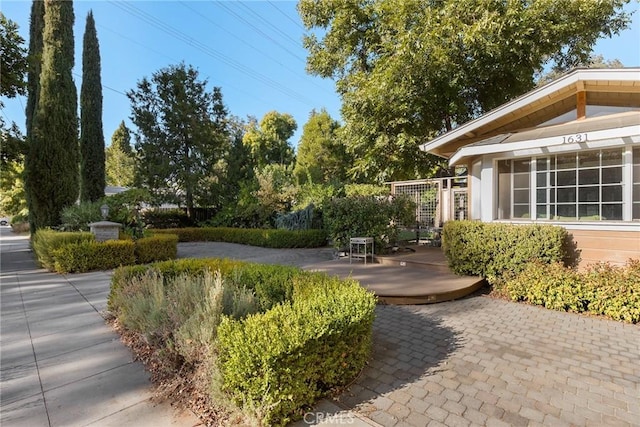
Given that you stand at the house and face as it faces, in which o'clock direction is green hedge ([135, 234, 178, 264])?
The green hedge is roughly at 1 o'clock from the house.

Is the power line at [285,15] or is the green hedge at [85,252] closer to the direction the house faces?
the green hedge

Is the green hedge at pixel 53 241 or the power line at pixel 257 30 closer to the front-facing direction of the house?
the green hedge

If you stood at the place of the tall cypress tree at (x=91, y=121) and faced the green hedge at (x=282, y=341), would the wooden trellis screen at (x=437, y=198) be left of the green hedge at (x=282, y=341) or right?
left

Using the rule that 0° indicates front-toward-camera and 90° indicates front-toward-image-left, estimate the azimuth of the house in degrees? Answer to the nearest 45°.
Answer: approximately 45°

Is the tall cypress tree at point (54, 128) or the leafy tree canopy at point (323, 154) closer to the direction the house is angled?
the tall cypress tree

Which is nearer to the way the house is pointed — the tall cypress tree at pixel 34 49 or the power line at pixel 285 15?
the tall cypress tree

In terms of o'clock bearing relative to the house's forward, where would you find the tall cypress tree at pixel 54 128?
The tall cypress tree is roughly at 1 o'clock from the house.

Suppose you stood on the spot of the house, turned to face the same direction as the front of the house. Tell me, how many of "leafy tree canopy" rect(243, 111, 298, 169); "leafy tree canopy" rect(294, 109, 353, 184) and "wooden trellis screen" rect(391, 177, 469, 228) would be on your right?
3

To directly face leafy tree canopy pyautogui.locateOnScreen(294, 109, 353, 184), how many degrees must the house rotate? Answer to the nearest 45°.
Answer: approximately 90° to its right
